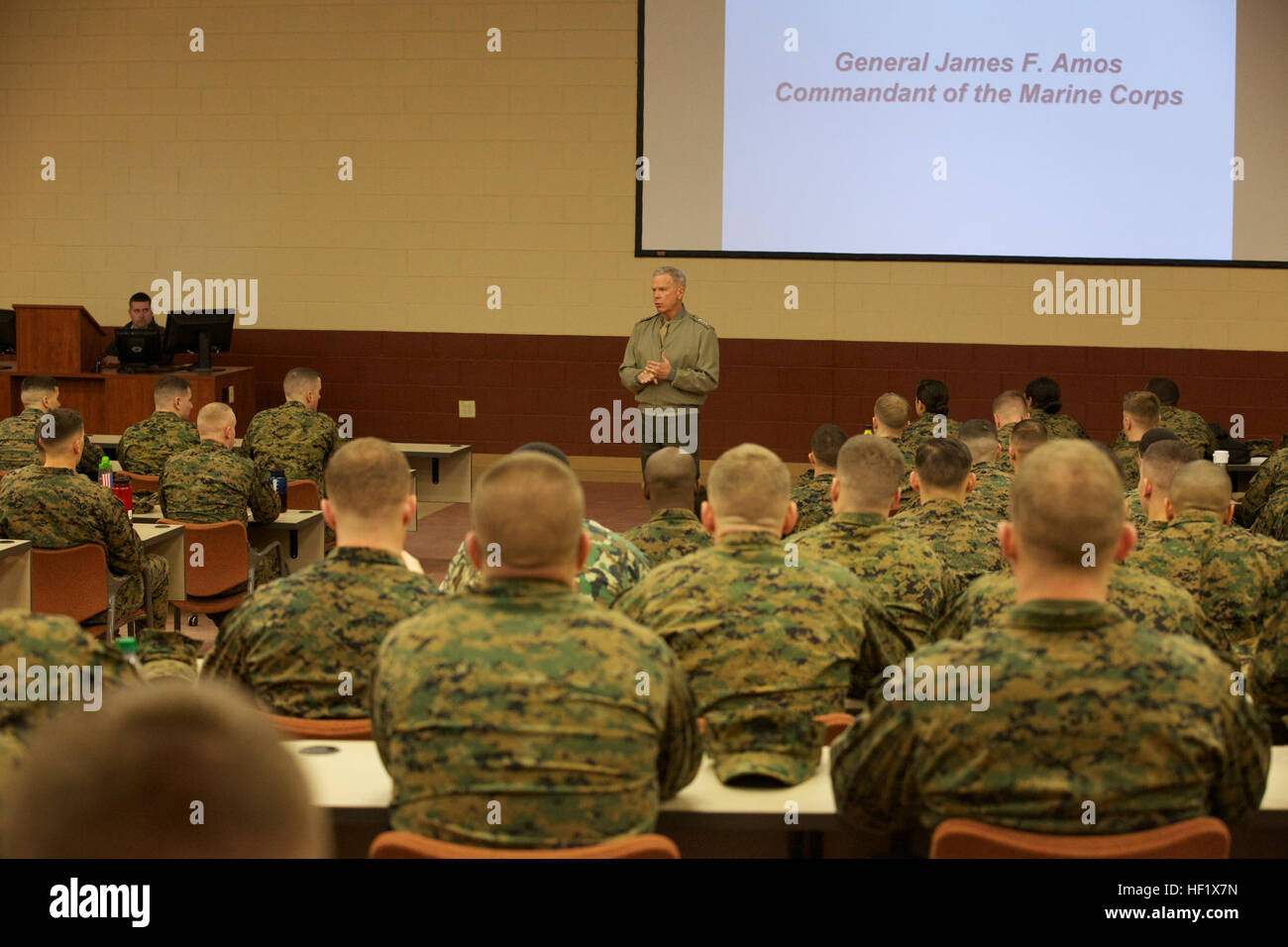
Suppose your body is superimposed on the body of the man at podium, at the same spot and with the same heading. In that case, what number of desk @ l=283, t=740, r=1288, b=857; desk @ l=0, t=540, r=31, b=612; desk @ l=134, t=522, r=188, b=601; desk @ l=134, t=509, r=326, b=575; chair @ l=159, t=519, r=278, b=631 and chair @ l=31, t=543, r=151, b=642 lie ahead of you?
6

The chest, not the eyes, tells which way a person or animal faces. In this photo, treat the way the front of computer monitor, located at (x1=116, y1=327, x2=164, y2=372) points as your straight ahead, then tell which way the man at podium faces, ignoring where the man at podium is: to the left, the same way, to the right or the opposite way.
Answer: the opposite way

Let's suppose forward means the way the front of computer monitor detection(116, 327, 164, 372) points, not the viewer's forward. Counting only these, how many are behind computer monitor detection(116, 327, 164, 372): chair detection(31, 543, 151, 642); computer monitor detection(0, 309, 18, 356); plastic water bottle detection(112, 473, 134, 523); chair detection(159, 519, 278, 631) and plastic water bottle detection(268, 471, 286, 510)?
4

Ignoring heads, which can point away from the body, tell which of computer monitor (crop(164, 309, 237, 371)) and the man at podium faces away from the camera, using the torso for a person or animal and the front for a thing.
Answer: the computer monitor

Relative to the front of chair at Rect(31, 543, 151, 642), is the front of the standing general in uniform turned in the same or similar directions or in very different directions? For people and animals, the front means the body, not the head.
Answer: very different directions

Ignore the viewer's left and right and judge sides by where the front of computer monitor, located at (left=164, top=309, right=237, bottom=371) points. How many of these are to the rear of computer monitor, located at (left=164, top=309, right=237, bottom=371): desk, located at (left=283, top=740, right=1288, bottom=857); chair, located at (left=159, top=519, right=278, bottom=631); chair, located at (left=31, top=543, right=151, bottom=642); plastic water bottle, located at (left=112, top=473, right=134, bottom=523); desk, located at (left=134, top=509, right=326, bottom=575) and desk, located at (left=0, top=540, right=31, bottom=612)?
6

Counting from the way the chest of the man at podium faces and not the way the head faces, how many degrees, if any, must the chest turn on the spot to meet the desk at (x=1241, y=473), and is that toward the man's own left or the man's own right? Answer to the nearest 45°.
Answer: approximately 45° to the man's own left

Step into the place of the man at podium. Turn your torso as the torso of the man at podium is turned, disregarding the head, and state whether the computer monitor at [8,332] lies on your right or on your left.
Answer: on your right

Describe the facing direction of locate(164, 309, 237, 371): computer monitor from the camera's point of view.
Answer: facing away from the viewer

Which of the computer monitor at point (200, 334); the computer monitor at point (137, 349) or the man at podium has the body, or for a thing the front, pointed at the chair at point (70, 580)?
the man at podium

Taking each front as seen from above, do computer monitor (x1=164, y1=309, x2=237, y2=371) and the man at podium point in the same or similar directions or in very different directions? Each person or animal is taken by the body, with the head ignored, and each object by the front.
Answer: very different directions
